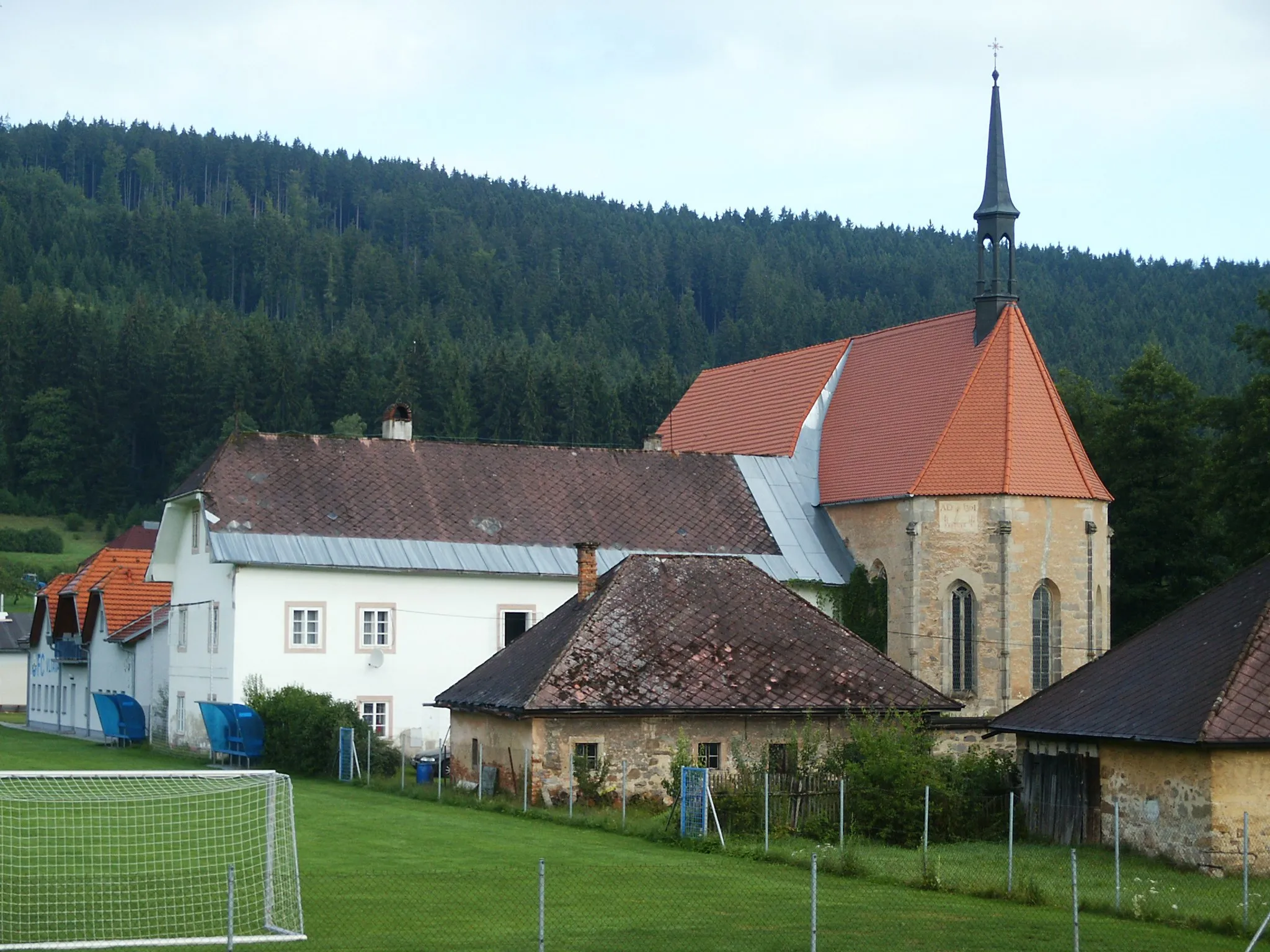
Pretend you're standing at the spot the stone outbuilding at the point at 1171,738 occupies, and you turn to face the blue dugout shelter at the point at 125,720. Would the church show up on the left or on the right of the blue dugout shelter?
right

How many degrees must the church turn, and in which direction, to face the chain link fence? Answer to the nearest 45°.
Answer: approximately 135° to its left

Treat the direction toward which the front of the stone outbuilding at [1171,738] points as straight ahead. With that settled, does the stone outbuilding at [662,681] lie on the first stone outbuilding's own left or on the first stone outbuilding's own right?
on the first stone outbuilding's own right

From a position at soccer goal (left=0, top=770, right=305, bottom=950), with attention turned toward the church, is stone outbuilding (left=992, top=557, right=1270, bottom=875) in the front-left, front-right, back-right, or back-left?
front-right

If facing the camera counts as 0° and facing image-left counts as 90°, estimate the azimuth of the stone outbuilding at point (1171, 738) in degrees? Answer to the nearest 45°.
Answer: approximately 45°

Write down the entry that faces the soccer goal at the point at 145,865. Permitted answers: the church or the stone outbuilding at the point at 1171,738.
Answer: the stone outbuilding

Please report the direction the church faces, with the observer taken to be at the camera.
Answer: facing away from the viewer and to the left of the viewer

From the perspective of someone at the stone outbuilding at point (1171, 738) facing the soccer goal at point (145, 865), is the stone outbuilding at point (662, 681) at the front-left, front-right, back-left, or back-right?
front-right
